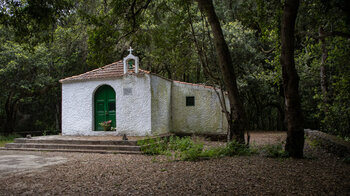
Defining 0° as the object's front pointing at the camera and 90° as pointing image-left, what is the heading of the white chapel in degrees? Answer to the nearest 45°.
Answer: approximately 45°
